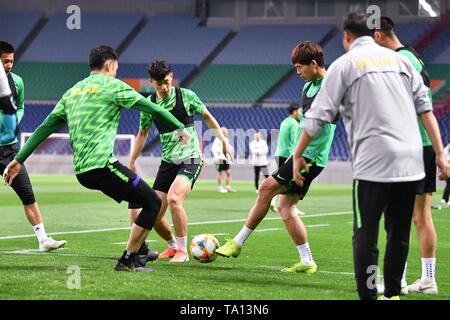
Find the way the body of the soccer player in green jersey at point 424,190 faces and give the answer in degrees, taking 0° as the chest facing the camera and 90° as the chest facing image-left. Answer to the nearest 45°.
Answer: approximately 90°

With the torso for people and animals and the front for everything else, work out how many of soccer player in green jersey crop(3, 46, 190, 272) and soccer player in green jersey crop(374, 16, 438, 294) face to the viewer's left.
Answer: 1

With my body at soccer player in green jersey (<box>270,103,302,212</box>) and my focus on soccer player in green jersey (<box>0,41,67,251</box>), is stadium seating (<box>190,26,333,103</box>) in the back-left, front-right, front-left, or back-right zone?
back-right

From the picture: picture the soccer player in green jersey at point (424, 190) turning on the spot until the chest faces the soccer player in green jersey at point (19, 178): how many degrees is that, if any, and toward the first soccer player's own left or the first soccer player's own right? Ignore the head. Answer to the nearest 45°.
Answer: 0° — they already face them

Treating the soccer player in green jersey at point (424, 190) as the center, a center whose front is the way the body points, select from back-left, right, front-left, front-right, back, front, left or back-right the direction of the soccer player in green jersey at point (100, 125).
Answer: front

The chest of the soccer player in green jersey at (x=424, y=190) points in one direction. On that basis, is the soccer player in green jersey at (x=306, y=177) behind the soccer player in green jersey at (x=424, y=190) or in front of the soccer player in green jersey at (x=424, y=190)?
in front

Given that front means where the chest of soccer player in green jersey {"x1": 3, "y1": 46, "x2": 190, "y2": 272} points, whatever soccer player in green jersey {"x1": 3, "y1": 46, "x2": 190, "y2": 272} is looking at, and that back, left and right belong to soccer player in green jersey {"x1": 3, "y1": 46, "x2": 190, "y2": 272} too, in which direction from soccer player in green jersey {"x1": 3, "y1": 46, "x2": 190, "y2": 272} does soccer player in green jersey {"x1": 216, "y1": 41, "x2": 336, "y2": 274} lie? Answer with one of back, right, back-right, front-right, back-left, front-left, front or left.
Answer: front-right

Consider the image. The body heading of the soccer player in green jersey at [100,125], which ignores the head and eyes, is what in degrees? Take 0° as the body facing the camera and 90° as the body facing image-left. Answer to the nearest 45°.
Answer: approximately 225°

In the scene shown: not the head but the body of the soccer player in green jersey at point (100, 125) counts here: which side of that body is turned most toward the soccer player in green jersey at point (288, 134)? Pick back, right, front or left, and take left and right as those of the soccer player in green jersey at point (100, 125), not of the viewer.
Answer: front

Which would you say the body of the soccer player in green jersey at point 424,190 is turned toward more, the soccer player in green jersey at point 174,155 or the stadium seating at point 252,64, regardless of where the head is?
the soccer player in green jersey
